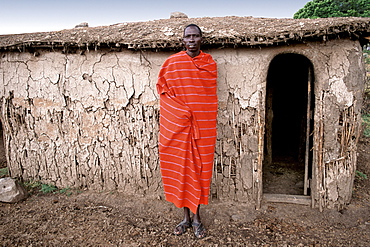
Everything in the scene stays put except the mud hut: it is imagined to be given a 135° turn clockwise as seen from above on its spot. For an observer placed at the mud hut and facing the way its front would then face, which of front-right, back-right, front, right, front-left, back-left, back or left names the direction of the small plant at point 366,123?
right

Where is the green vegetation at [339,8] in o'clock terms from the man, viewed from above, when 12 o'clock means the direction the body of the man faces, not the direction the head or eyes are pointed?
The green vegetation is roughly at 7 o'clock from the man.

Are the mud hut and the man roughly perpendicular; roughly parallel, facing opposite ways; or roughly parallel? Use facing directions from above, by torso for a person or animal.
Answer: roughly parallel

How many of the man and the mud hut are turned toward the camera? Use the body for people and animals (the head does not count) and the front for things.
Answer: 2

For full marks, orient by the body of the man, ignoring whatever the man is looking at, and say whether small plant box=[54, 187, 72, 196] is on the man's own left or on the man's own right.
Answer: on the man's own right

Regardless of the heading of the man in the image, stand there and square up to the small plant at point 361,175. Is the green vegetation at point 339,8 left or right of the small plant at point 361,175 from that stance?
left

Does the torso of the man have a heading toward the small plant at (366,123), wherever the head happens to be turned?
no

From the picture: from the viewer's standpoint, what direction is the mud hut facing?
toward the camera

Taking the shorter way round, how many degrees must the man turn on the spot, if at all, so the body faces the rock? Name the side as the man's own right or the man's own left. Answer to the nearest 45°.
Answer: approximately 90° to the man's own right

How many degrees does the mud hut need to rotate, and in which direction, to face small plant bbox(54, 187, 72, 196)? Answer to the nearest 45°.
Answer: approximately 90° to its right

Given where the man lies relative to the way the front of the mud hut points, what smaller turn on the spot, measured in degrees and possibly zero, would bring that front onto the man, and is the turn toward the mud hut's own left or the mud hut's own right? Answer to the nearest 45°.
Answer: approximately 45° to the mud hut's own left

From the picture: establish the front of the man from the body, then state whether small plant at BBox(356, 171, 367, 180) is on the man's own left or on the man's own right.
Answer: on the man's own left

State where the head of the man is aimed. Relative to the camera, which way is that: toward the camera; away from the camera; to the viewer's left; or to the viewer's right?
toward the camera

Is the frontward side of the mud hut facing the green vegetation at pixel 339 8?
no
